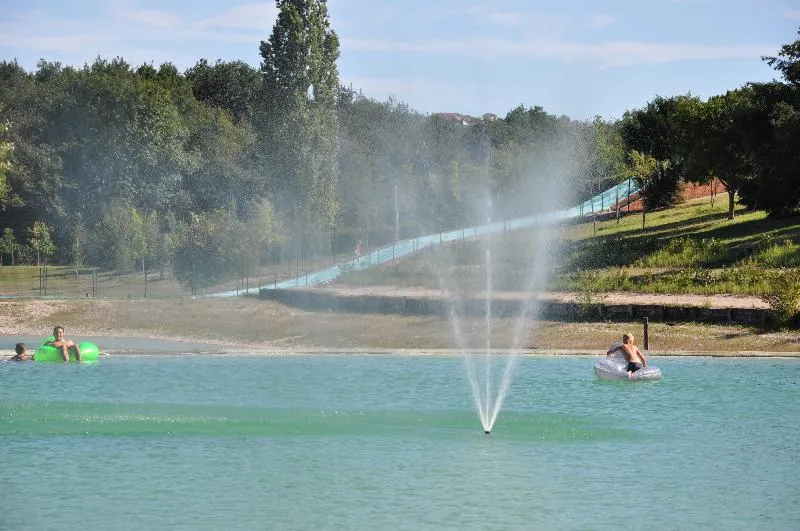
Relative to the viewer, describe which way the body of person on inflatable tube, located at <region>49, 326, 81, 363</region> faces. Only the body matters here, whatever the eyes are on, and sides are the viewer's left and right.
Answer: facing the viewer and to the right of the viewer

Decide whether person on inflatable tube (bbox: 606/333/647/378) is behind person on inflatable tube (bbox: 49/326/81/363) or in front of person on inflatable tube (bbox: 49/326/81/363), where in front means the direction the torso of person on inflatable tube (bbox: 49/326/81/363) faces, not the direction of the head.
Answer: in front

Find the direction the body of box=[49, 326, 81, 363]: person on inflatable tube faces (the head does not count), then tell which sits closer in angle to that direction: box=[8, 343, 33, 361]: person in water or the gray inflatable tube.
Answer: the gray inflatable tube

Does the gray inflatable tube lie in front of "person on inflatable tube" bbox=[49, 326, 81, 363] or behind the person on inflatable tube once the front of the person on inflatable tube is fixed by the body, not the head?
in front

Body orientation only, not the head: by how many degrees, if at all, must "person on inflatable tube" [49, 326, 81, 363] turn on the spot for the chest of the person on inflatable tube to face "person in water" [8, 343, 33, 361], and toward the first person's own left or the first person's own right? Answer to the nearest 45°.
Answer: approximately 135° to the first person's own right
